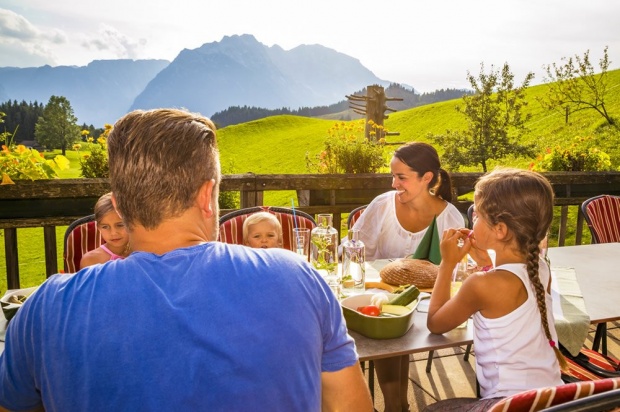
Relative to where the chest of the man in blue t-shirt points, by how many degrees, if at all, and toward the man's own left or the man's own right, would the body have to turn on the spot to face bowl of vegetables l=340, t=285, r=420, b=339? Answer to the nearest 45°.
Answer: approximately 45° to the man's own right

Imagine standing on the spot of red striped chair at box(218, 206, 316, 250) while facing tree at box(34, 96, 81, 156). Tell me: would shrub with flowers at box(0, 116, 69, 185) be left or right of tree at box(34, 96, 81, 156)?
left

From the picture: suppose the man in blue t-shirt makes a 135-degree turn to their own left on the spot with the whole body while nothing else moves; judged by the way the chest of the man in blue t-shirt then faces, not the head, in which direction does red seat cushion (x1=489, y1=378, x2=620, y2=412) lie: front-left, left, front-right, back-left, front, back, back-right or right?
back-left

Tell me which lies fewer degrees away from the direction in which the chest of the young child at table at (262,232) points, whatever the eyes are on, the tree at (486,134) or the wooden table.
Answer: the wooden table

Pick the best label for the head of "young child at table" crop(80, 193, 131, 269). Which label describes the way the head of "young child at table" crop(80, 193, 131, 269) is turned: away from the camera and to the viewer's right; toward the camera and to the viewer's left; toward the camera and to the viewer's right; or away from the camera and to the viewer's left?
toward the camera and to the viewer's right

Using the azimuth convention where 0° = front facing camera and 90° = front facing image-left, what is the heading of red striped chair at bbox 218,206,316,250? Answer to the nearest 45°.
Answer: approximately 0°

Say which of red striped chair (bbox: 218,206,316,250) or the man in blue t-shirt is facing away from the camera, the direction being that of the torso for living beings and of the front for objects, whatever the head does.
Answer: the man in blue t-shirt

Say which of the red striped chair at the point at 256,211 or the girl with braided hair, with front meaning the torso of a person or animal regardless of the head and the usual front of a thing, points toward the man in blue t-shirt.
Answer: the red striped chair

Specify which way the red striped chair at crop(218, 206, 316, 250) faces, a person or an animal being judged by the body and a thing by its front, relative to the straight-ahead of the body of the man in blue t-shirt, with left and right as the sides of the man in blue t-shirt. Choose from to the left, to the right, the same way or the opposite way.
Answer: the opposite way

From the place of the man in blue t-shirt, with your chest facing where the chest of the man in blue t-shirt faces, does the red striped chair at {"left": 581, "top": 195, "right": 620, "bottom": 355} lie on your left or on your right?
on your right

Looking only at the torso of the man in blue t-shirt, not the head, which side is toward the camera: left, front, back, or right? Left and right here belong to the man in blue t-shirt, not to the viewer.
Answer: back
